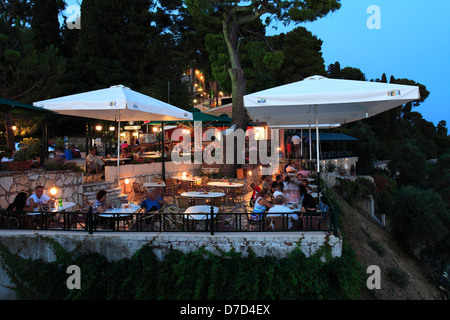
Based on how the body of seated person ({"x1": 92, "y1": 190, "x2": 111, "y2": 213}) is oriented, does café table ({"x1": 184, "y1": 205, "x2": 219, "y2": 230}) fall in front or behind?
in front

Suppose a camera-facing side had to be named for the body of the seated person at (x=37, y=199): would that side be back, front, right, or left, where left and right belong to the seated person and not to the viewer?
front

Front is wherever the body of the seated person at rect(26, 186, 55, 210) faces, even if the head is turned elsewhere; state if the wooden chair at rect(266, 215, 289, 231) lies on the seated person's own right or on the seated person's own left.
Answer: on the seated person's own left

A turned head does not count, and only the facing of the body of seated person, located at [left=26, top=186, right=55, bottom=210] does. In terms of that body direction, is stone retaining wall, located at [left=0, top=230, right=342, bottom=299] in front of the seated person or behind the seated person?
in front

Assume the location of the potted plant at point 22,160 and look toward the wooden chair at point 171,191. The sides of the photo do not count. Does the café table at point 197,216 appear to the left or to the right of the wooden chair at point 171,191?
right

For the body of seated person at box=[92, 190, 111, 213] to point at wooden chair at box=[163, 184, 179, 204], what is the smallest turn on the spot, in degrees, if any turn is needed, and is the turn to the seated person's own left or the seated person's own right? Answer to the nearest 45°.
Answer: approximately 45° to the seated person's own left

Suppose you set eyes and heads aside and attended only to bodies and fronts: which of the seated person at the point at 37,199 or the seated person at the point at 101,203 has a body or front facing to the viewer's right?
the seated person at the point at 101,203

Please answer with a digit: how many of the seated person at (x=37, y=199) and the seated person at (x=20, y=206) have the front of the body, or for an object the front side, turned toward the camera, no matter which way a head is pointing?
1

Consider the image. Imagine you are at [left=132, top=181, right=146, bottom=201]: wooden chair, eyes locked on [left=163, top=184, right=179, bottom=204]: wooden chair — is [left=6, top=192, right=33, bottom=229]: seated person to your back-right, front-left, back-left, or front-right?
back-right

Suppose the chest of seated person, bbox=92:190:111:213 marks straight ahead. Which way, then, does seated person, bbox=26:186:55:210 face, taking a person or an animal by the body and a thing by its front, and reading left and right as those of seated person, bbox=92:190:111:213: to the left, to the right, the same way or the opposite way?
to the right

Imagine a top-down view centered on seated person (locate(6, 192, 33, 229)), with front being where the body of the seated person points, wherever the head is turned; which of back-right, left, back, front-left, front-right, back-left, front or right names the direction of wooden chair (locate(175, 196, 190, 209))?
front-right

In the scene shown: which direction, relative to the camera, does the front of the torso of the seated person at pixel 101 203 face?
to the viewer's right
